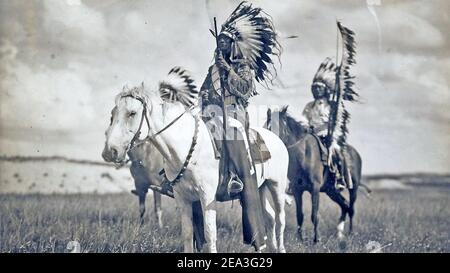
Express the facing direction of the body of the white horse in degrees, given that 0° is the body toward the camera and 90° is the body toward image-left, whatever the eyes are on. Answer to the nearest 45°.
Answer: approximately 45°

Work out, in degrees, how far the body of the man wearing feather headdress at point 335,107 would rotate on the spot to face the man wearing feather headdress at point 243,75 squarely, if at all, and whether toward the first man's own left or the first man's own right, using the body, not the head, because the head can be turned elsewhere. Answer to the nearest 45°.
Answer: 0° — they already face them

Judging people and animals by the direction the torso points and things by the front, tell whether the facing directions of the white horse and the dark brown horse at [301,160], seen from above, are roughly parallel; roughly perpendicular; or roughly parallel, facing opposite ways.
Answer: roughly parallel

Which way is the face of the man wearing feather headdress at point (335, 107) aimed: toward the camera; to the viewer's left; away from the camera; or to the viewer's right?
toward the camera

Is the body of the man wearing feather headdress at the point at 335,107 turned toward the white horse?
yes

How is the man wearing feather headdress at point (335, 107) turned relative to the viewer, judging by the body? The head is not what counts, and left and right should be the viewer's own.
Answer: facing the viewer and to the left of the viewer

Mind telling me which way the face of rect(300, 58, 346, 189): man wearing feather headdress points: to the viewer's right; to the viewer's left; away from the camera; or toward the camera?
toward the camera

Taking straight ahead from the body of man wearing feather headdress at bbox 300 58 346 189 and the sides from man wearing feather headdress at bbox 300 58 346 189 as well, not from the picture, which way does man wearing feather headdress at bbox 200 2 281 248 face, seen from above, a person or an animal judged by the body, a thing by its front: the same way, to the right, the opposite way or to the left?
the same way

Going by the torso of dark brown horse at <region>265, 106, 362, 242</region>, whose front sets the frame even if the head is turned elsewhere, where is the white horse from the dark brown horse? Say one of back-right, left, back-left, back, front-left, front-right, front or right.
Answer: front

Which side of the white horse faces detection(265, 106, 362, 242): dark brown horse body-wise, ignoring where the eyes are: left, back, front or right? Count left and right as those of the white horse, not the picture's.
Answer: back

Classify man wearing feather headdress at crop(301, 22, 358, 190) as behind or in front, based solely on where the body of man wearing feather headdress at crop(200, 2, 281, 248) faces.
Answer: behind

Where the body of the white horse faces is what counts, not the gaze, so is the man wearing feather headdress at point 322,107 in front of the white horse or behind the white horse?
behind
